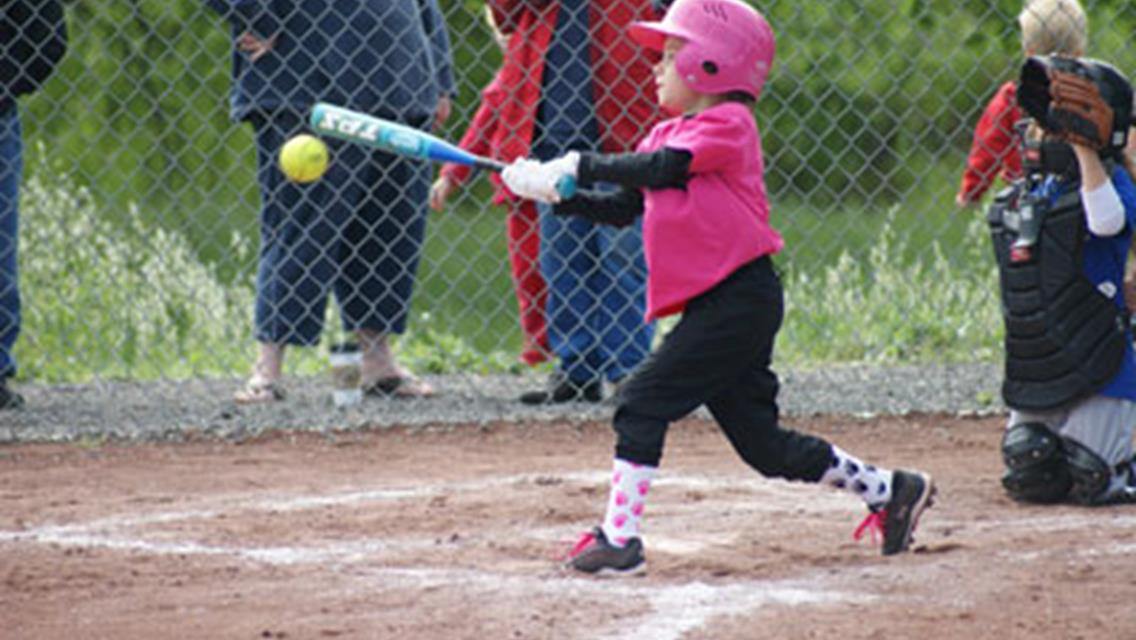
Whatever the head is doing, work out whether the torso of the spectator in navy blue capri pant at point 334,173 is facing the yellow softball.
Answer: yes

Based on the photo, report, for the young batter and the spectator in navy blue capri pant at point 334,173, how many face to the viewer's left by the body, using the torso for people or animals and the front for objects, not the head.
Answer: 1

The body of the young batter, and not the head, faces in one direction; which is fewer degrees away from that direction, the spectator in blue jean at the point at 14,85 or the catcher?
the spectator in blue jean

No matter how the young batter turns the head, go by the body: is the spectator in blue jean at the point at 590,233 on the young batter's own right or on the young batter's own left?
on the young batter's own right

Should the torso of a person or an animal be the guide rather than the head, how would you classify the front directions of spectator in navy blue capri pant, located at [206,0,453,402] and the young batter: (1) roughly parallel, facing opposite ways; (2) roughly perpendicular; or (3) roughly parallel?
roughly perpendicular

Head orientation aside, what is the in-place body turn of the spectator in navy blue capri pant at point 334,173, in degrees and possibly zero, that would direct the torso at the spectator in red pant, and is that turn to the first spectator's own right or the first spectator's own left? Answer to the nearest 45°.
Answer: approximately 135° to the first spectator's own left

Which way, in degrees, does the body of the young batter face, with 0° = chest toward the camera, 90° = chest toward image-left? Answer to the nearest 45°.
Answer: approximately 90°

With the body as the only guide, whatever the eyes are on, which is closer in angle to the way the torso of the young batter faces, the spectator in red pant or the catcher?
the spectator in red pant

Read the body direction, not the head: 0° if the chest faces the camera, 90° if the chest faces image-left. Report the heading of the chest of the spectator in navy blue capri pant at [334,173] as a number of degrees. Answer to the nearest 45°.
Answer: approximately 0°
